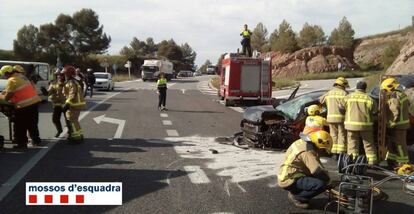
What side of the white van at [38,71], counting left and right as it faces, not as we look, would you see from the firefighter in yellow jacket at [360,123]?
left

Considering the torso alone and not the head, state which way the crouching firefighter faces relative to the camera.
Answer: to the viewer's right

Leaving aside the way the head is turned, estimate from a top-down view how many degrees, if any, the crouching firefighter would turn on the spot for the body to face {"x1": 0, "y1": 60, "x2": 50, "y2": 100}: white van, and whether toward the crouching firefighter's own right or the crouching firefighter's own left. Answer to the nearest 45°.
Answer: approximately 135° to the crouching firefighter's own left

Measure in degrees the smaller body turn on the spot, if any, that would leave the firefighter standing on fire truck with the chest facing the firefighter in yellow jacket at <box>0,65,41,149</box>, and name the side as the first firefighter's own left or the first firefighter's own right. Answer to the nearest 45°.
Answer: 0° — they already face them

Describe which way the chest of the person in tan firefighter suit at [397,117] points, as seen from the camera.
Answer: to the viewer's left

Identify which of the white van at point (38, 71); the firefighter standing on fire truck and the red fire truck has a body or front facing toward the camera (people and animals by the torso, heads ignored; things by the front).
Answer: the firefighter standing on fire truck

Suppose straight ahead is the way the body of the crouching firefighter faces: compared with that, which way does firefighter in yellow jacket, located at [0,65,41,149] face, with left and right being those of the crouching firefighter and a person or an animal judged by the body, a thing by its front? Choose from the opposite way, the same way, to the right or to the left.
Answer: the opposite way

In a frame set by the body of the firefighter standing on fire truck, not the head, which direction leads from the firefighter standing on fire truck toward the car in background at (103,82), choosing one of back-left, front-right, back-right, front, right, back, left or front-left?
back-right

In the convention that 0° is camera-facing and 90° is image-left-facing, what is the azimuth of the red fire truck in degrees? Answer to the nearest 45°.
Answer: approximately 180°

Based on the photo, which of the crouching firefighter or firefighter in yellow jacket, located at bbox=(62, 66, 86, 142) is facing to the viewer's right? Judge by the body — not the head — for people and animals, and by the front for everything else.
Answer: the crouching firefighter
